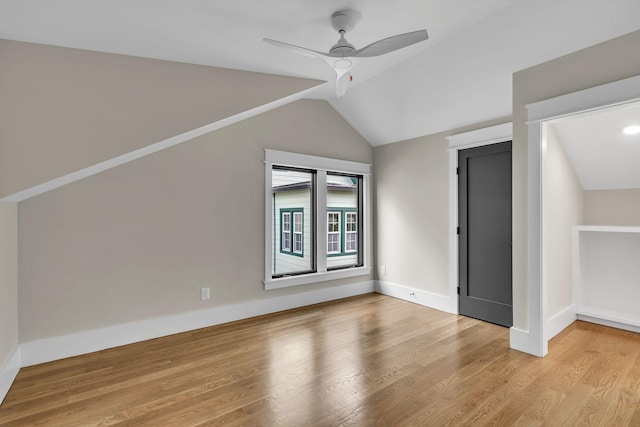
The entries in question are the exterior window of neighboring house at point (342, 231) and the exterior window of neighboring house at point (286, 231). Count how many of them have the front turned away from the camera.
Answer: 0

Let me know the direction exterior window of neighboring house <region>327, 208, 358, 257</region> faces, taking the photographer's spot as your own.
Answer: facing the viewer and to the right of the viewer

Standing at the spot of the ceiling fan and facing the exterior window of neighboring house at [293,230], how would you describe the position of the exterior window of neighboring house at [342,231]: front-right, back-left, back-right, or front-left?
front-right

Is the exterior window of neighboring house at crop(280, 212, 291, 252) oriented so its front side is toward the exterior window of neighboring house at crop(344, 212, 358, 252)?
no

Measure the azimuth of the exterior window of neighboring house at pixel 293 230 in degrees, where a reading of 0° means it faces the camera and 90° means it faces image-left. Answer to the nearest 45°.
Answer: approximately 45°

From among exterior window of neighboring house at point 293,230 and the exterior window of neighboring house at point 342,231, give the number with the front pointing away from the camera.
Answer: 0

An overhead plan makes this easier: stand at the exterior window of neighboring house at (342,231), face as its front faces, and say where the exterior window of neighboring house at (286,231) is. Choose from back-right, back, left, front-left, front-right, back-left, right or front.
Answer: right

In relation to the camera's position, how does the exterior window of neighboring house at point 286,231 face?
facing the viewer and to the left of the viewer

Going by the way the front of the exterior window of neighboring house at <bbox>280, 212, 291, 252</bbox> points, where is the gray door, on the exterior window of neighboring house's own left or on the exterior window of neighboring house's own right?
on the exterior window of neighboring house's own left

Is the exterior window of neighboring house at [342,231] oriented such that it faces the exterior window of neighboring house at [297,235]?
no

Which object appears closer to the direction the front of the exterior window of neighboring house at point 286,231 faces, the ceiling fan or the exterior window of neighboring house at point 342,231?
the ceiling fan

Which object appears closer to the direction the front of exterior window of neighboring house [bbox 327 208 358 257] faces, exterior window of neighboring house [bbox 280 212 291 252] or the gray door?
the gray door

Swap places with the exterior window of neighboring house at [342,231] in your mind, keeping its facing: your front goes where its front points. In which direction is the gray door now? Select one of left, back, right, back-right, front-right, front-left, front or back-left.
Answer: front

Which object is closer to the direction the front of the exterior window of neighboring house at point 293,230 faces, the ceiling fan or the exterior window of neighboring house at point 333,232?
the ceiling fan

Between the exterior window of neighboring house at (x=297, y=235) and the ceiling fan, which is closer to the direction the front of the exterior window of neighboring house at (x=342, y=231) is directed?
the ceiling fan

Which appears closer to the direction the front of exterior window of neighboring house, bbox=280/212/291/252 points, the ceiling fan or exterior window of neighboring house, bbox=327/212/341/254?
the ceiling fan

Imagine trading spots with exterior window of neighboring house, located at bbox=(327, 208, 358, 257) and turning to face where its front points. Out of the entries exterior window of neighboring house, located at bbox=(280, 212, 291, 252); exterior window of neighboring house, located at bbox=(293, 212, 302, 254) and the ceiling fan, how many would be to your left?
0

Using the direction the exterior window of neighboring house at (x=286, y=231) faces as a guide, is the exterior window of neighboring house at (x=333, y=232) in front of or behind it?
behind
